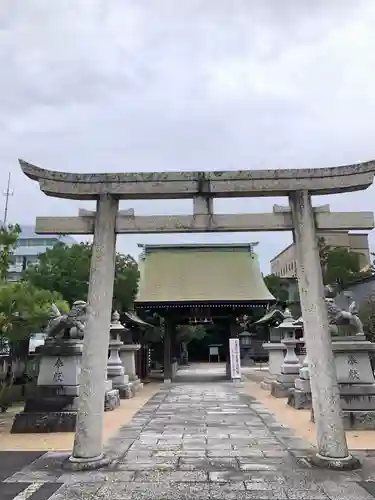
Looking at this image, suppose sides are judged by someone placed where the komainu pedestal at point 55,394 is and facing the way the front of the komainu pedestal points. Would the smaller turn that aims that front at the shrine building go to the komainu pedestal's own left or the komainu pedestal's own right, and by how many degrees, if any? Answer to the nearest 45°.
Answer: approximately 135° to the komainu pedestal's own left

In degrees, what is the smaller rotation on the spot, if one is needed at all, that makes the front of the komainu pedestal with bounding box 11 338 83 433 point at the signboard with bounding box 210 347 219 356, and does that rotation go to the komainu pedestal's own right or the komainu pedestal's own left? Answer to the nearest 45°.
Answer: approximately 135° to the komainu pedestal's own left

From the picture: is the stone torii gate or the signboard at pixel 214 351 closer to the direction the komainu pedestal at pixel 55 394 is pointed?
the stone torii gate

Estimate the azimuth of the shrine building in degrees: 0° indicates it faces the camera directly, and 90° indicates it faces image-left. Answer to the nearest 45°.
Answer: approximately 0°

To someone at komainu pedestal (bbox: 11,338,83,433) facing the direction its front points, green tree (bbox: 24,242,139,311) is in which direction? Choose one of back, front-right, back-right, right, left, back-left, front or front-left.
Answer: back

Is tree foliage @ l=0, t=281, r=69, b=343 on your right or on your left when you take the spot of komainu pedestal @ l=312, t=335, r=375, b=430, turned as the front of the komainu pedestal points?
on your right

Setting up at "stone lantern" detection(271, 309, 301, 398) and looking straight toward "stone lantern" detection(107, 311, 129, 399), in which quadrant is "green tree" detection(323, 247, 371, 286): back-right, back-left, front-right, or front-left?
back-right

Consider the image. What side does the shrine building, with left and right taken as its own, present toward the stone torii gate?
front

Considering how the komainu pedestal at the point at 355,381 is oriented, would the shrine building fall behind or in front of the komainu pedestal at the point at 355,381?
behind
